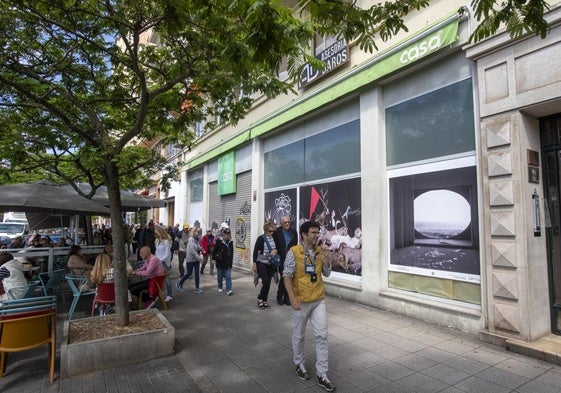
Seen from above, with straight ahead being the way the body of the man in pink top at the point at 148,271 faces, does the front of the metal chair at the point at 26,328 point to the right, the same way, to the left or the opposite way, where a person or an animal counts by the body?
to the right

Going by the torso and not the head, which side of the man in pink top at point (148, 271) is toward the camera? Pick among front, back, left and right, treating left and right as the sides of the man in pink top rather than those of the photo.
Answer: left

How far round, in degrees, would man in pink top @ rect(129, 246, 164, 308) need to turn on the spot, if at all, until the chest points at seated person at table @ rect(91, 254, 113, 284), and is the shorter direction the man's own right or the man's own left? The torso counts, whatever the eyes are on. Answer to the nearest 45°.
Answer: approximately 45° to the man's own left

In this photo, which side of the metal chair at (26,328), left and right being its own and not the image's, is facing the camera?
back

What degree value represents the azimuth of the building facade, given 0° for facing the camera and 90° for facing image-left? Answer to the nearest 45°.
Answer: approximately 45°

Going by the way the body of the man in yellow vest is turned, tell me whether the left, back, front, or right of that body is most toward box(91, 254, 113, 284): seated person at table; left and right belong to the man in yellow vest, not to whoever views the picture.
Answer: back

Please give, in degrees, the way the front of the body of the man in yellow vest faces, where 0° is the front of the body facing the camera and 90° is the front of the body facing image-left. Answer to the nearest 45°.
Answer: approximately 315°

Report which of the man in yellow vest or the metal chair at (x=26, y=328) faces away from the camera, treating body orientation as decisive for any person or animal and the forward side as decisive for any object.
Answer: the metal chair

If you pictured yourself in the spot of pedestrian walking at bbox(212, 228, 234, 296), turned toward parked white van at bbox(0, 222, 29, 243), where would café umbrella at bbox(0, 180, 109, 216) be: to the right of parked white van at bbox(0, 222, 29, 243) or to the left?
left

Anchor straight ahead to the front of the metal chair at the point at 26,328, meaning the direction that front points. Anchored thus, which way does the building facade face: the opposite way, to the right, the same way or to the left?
to the left

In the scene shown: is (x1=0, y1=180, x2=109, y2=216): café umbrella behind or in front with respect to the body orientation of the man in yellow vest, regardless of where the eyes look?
behind
